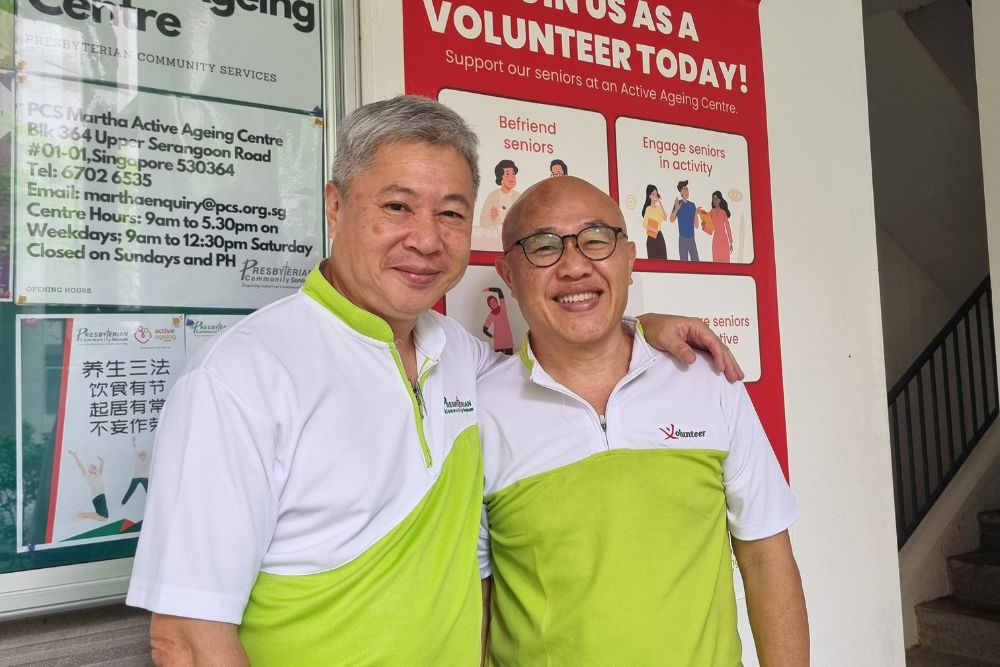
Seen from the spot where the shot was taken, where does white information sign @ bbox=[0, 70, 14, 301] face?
facing the viewer

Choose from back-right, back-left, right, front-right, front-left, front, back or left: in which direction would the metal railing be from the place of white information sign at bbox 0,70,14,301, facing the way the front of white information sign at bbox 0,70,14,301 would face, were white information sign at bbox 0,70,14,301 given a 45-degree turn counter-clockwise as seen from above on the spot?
front-left

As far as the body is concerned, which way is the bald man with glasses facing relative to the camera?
toward the camera

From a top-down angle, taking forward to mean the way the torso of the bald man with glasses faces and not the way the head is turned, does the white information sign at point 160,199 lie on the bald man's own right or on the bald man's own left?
on the bald man's own right

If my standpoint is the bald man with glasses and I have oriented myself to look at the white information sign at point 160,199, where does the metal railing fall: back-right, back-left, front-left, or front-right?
back-right

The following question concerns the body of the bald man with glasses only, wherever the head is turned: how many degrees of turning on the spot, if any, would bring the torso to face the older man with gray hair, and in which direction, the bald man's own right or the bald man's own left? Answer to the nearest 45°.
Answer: approximately 45° to the bald man's own right

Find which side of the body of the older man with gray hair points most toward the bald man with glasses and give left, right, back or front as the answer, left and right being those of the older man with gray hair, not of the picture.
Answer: left

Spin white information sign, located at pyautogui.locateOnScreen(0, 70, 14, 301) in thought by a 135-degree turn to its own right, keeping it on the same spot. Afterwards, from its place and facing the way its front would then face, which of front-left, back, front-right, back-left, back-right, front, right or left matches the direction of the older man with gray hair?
back

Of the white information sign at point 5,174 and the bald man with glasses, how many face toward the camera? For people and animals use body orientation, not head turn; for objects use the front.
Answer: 2

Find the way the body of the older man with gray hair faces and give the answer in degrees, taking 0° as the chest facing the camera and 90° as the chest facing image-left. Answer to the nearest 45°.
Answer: approximately 315°

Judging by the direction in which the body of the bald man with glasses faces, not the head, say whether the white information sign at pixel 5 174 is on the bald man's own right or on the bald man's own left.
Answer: on the bald man's own right
